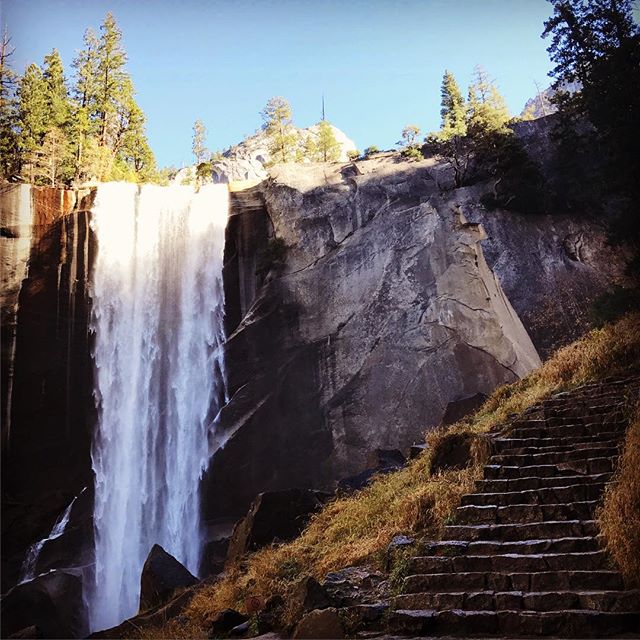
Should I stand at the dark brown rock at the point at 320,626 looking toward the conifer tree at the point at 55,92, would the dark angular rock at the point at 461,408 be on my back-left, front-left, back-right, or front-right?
front-right

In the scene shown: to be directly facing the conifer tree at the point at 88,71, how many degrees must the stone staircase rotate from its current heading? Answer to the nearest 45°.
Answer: approximately 135° to its right

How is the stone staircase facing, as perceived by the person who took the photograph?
facing the viewer

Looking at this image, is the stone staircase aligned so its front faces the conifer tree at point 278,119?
no

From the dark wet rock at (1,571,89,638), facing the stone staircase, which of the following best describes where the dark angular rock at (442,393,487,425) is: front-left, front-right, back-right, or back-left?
front-left

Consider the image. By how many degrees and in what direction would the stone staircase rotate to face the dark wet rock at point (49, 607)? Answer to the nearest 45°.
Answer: approximately 135° to its right

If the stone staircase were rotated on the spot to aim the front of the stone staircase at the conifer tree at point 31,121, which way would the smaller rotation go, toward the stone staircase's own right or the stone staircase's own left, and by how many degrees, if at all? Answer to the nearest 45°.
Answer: approximately 135° to the stone staircase's own right

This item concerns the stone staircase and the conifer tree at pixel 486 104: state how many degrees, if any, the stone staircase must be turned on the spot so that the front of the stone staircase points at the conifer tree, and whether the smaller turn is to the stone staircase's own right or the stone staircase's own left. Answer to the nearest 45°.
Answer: approximately 180°

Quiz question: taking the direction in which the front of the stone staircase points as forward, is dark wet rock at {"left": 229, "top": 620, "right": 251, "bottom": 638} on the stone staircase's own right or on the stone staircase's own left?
on the stone staircase's own right

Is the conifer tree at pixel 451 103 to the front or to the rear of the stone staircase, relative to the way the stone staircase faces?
to the rear
